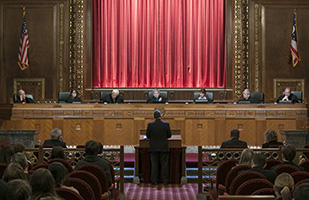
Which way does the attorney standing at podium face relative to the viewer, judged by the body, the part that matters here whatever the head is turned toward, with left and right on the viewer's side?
facing away from the viewer

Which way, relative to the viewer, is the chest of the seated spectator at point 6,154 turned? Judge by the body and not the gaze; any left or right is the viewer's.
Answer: facing away from the viewer

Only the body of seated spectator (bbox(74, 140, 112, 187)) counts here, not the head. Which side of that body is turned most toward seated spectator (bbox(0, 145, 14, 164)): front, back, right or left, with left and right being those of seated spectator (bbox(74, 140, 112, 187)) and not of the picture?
left

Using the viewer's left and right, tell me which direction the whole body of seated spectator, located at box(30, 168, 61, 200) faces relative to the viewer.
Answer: facing away from the viewer

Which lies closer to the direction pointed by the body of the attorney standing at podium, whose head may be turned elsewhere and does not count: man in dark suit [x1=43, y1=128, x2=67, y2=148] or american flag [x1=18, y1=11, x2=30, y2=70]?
the american flag

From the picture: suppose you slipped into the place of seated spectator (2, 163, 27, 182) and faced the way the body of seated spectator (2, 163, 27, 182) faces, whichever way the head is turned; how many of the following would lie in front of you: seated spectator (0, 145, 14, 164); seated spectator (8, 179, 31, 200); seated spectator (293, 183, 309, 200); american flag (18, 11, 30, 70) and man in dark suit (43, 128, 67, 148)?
3

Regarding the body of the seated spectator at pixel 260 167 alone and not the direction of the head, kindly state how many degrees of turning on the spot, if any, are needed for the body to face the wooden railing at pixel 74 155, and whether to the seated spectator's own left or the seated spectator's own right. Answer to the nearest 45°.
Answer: approximately 45° to the seated spectator's own left

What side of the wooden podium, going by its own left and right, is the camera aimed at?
back

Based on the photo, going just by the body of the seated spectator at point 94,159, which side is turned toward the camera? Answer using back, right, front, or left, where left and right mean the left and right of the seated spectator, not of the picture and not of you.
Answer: back

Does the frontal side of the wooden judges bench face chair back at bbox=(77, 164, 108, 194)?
yes

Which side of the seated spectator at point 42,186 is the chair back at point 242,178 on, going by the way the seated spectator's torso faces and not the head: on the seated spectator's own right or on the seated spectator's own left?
on the seated spectator's own right
